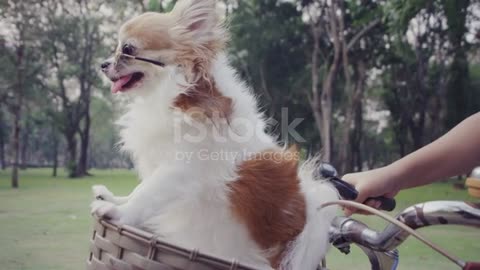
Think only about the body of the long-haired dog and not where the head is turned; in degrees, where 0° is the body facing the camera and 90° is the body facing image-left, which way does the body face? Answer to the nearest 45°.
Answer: approximately 90°

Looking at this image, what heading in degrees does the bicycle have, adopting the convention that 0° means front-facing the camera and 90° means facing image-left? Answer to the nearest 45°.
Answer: approximately 90°

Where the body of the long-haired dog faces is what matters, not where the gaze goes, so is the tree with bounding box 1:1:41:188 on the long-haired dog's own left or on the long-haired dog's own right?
on the long-haired dog's own right

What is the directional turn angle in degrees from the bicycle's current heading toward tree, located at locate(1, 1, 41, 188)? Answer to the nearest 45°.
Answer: approximately 45° to its right

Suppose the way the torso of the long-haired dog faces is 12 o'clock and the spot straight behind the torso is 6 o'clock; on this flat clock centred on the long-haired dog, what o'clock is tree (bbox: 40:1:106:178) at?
The tree is roughly at 2 o'clock from the long-haired dog.
